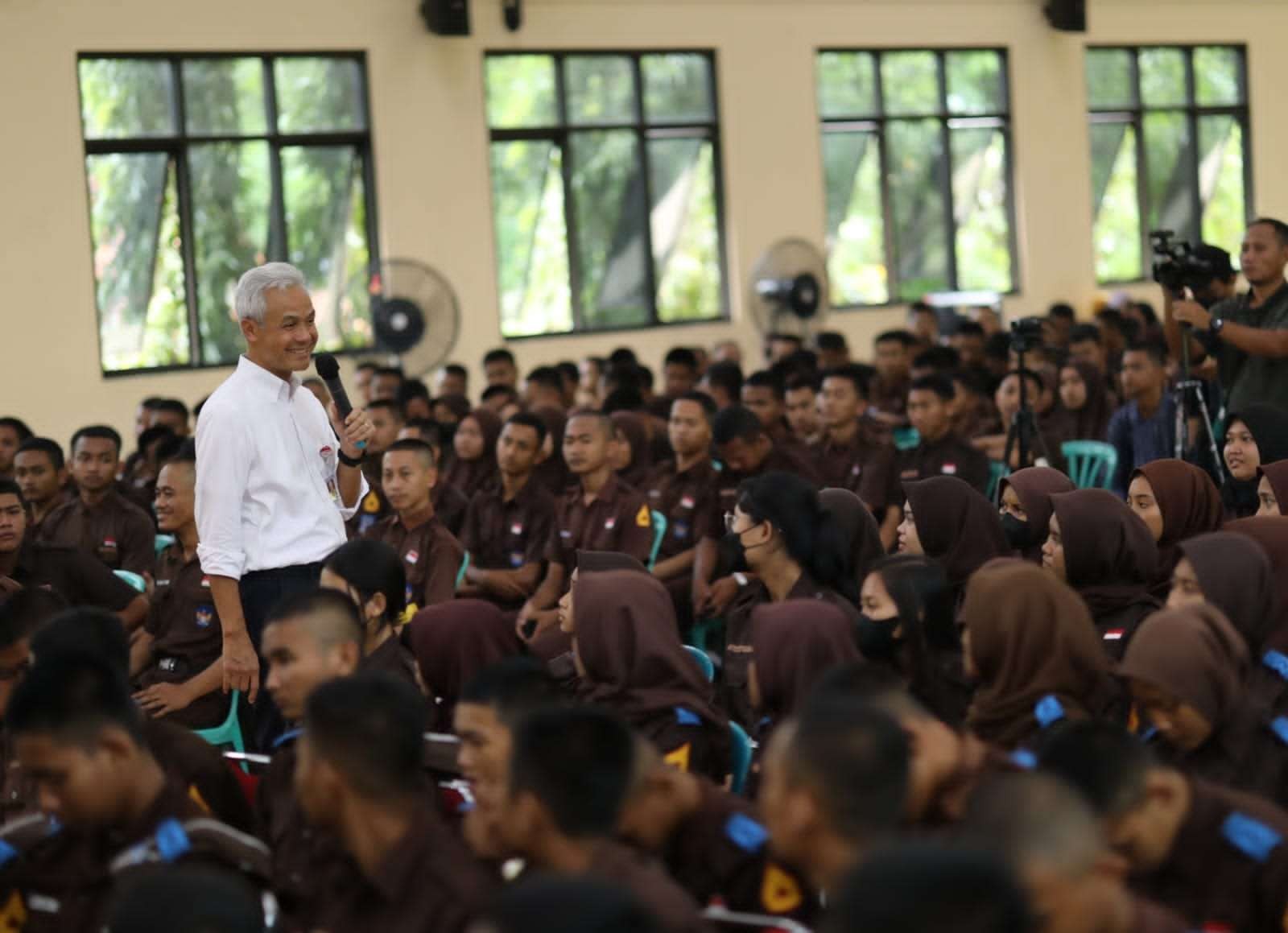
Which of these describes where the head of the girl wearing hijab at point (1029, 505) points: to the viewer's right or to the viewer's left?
to the viewer's left

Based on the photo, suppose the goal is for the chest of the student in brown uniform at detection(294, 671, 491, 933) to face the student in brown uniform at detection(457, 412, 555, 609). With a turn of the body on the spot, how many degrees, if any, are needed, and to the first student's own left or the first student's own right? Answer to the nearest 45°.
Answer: approximately 45° to the first student's own right

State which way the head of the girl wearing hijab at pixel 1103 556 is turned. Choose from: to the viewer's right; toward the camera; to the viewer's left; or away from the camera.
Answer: to the viewer's left

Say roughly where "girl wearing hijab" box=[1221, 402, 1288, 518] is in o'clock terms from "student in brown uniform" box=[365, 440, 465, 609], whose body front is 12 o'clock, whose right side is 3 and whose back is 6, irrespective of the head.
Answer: The girl wearing hijab is roughly at 8 o'clock from the student in brown uniform.

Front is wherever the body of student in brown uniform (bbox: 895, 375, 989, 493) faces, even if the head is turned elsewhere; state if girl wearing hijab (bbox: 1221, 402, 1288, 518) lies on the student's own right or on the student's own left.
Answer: on the student's own left

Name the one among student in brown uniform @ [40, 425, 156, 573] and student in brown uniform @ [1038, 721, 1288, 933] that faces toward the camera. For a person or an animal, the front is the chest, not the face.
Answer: student in brown uniform @ [40, 425, 156, 573]

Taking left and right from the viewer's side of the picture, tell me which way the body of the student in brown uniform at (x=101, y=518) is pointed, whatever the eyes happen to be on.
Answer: facing the viewer

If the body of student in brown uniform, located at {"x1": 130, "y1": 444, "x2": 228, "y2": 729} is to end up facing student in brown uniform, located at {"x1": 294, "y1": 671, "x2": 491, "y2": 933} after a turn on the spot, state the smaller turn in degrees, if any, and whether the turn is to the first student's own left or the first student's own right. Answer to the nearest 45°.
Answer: approximately 45° to the first student's own left
